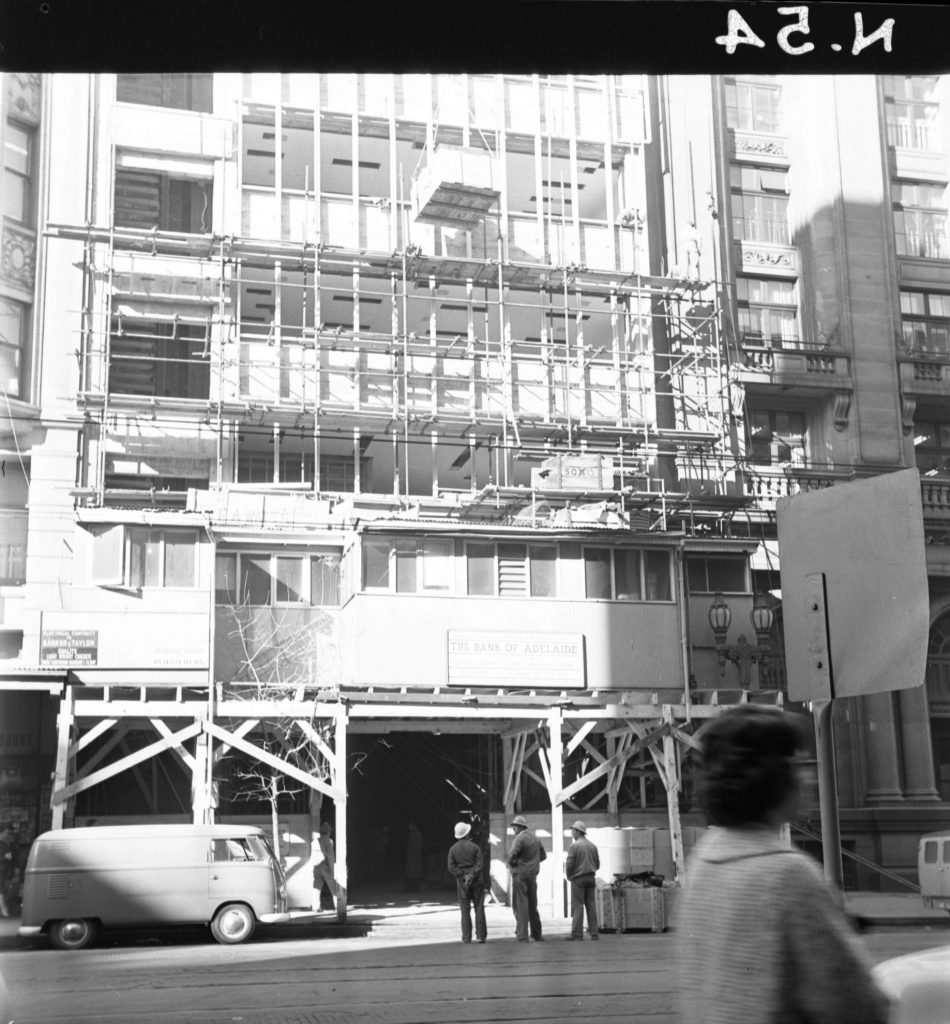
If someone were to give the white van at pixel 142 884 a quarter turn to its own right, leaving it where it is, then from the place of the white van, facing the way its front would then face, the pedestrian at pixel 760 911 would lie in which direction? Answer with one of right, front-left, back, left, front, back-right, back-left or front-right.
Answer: front

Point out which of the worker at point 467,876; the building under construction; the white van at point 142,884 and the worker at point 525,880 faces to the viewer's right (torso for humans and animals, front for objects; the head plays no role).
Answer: the white van

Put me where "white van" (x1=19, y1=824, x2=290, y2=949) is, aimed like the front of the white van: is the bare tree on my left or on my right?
on my left

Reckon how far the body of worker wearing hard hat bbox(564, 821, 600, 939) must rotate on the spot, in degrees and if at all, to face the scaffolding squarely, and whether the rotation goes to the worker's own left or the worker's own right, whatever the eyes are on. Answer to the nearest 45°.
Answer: approximately 45° to the worker's own left

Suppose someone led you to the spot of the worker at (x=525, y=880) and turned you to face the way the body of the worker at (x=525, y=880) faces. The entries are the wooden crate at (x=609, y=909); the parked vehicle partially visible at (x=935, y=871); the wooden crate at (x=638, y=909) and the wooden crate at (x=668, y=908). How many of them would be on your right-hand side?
4

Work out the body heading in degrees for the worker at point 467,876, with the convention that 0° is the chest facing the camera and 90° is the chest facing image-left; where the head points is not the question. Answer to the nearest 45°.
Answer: approximately 180°

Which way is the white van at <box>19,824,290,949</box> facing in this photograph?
to the viewer's right

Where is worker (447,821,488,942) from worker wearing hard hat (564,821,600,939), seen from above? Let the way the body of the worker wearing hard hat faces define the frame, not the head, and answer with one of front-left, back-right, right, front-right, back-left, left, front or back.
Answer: front-left

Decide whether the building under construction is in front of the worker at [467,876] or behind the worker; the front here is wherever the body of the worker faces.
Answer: in front
